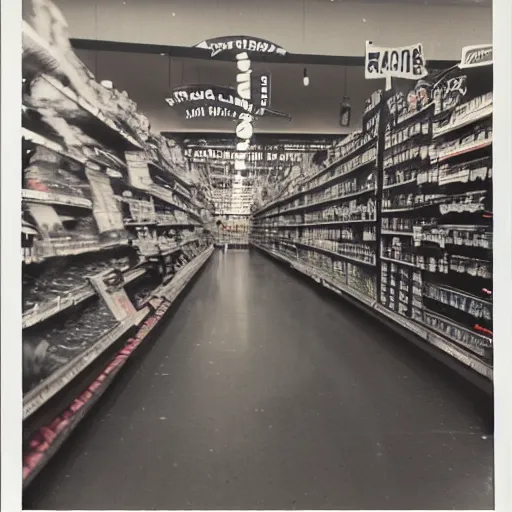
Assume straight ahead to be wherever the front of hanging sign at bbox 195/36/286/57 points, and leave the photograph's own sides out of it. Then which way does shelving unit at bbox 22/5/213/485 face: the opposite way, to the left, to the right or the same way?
to the left

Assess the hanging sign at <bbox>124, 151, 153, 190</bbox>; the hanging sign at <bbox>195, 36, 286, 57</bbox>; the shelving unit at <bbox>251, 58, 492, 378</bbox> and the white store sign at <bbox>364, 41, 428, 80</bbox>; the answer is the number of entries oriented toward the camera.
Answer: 3

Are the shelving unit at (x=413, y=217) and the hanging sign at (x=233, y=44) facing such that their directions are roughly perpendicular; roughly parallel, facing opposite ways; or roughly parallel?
roughly perpendicular

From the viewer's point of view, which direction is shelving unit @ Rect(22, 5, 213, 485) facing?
to the viewer's right

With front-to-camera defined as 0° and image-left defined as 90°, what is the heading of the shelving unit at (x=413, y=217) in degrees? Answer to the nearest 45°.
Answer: approximately 90°

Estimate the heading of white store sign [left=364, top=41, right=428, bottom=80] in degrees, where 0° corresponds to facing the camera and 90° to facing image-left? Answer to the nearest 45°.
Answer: approximately 0°

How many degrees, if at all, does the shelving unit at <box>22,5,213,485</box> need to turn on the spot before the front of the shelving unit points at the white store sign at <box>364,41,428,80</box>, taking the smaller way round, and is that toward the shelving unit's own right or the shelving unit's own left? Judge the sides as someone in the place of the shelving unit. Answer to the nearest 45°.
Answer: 0° — it already faces it
